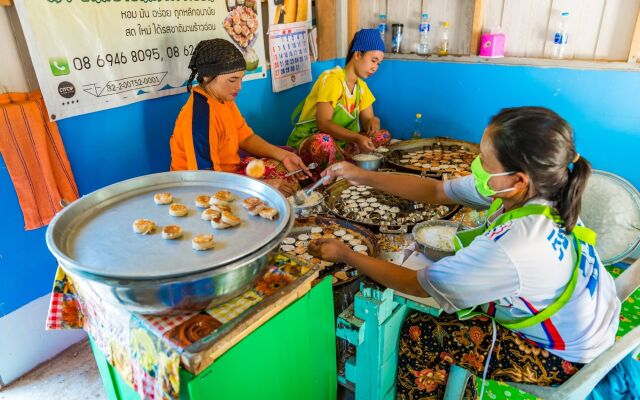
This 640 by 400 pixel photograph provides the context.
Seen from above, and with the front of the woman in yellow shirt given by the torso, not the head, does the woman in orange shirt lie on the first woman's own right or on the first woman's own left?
on the first woman's own right

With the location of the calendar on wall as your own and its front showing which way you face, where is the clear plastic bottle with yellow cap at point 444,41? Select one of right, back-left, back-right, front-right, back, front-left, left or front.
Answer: front-left

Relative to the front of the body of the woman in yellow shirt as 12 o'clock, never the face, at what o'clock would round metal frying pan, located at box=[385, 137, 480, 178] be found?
The round metal frying pan is roughly at 10 o'clock from the woman in yellow shirt.

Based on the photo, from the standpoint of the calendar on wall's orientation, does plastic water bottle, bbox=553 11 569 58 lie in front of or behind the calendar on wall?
in front

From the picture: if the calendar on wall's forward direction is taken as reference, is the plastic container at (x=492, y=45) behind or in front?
in front

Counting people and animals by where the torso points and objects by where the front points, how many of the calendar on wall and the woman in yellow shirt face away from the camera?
0

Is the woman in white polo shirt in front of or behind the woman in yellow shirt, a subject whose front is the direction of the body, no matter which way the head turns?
in front

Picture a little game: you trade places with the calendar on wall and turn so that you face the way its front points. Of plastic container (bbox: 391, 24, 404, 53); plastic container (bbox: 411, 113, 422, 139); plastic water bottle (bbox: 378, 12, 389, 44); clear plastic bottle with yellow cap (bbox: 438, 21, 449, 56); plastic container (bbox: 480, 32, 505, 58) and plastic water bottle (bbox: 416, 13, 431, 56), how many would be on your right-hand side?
0

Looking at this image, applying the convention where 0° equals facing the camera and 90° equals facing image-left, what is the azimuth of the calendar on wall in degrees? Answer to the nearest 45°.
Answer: approximately 315°

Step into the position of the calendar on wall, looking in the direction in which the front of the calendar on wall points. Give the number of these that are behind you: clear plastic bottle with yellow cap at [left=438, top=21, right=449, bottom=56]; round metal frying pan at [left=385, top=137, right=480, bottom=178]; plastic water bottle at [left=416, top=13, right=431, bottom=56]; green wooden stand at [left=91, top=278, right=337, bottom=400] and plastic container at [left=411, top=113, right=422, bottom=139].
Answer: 0

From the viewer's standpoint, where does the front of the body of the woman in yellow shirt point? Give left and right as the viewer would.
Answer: facing the viewer and to the right of the viewer

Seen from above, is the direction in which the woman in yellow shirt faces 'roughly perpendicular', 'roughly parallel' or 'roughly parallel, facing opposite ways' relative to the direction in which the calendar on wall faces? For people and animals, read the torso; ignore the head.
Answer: roughly parallel

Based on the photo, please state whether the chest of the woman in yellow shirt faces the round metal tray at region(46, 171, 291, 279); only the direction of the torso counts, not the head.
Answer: no

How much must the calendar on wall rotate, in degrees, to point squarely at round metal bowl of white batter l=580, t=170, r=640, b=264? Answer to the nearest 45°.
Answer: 0° — it already faces it

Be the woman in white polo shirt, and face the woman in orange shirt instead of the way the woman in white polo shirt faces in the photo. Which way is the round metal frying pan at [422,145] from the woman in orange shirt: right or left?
right

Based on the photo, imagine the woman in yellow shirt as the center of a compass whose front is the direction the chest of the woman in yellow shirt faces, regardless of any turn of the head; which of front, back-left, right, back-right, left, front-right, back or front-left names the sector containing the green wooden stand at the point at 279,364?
front-right
